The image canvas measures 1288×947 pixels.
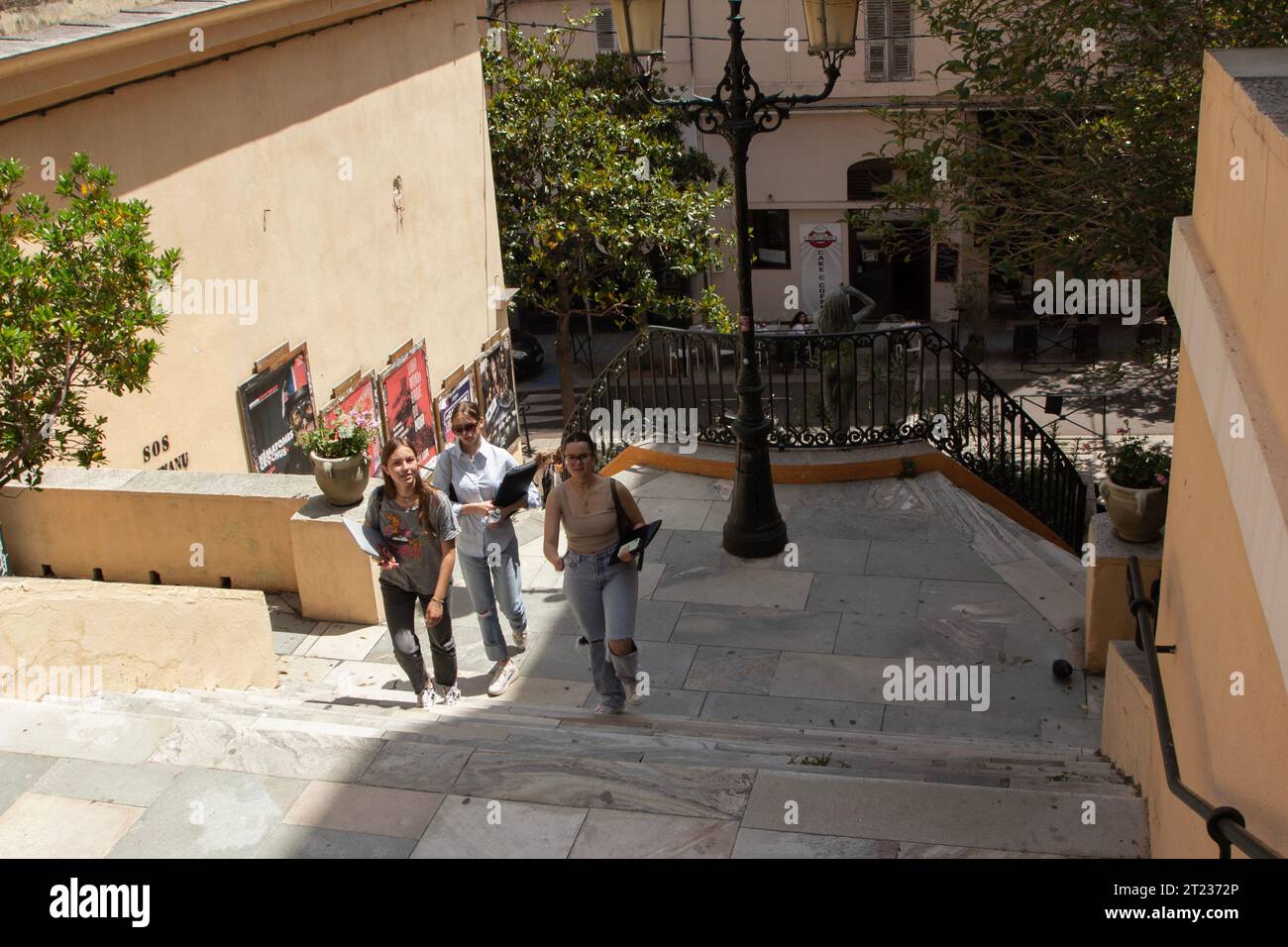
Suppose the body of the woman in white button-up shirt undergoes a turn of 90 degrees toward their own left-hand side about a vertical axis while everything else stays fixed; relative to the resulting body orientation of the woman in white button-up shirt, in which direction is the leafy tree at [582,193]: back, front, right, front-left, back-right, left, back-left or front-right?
left

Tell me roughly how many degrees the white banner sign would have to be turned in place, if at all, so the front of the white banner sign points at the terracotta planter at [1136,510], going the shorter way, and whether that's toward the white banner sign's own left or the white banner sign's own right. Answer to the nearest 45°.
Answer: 0° — it already faces it

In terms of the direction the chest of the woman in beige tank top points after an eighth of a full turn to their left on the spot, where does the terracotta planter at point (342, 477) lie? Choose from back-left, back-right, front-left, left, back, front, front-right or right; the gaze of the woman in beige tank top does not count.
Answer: back

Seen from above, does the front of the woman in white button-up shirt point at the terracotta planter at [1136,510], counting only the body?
no

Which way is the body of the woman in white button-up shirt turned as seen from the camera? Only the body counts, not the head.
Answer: toward the camera

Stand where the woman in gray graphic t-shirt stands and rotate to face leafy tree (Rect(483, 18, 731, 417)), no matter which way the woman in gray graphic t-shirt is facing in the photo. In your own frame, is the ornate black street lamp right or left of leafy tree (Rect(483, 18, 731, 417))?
right

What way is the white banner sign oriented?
toward the camera

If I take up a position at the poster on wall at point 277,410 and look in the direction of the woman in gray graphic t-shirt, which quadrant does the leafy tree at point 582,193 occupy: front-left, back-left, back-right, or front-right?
back-left

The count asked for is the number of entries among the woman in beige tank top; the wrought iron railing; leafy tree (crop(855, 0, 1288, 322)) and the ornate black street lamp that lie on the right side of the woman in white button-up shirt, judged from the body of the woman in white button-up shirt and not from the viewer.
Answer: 0

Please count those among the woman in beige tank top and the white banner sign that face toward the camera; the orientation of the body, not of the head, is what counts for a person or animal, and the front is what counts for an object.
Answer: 2

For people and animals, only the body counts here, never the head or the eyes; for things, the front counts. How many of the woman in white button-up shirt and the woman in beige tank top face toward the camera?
2

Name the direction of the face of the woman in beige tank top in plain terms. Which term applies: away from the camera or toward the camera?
toward the camera

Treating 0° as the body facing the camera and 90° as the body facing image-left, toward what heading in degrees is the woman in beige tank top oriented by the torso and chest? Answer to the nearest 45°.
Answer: approximately 0°

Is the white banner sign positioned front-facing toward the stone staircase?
yes

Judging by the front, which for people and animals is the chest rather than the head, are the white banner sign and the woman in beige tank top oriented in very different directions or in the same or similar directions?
same or similar directions

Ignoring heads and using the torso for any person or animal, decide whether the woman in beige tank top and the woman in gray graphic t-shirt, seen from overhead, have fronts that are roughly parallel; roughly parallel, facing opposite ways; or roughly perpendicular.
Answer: roughly parallel
